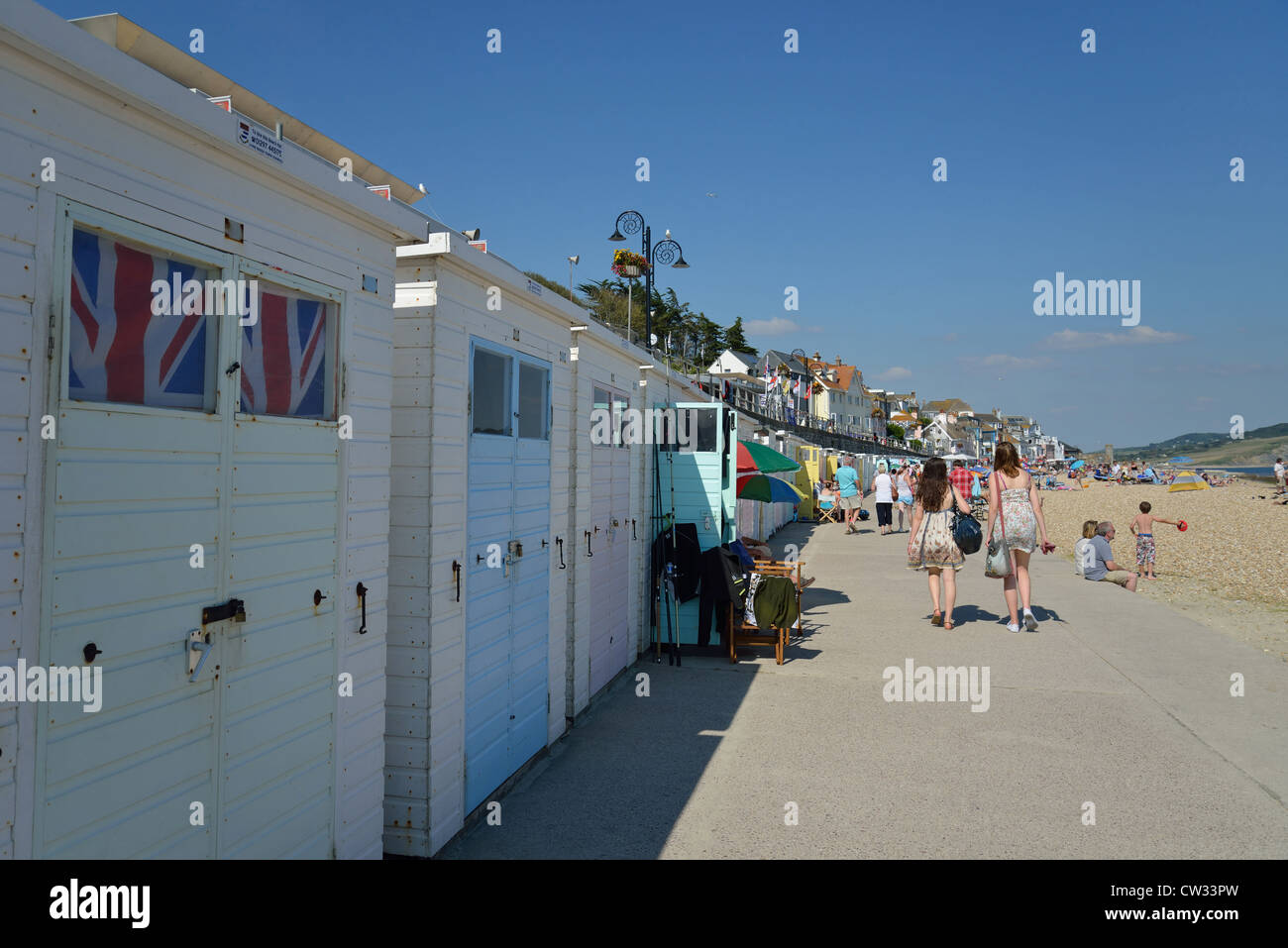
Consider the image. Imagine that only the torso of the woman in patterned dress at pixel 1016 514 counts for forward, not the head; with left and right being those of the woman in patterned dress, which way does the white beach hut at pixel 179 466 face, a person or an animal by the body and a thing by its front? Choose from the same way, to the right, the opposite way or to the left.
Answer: to the right

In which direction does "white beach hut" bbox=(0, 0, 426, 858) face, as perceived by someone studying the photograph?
facing the viewer and to the right of the viewer

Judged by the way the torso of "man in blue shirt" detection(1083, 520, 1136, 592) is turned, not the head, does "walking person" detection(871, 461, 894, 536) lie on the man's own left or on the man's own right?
on the man's own left

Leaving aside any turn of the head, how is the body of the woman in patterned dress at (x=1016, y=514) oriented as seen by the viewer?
away from the camera

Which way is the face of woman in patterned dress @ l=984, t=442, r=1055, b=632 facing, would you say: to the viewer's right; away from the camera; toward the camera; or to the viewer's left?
away from the camera

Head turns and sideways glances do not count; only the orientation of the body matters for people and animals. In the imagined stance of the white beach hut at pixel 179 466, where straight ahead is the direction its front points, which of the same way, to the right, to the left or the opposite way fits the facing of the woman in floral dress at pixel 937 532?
to the left

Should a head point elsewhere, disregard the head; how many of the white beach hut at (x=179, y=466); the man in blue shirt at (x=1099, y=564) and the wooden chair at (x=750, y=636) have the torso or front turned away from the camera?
0

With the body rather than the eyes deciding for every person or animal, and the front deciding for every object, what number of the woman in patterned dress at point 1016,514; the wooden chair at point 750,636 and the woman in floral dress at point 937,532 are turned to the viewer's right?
1

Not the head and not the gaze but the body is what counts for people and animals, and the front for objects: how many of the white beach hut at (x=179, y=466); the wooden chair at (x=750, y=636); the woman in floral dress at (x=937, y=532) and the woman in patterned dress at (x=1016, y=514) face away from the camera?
2

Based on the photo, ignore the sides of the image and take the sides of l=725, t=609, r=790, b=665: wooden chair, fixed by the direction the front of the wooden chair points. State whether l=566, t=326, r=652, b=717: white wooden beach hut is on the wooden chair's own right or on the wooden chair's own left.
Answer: on the wooden chair's own right

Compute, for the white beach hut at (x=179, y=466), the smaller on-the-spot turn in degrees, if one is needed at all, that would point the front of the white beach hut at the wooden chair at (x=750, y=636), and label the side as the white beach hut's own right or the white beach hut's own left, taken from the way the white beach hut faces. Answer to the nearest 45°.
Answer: approximately 90° to the white beach hut's own left

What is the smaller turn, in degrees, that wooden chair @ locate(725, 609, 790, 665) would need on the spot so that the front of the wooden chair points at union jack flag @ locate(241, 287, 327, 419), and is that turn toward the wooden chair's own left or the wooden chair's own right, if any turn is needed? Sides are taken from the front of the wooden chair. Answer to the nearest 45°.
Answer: approximately 90° to the wooden chair's own right

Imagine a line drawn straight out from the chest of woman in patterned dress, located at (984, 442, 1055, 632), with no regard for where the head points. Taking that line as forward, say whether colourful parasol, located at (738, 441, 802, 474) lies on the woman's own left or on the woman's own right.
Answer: on the woman's own left

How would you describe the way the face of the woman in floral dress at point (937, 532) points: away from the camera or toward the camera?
away from the camera

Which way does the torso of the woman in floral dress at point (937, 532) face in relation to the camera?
away from the camera
